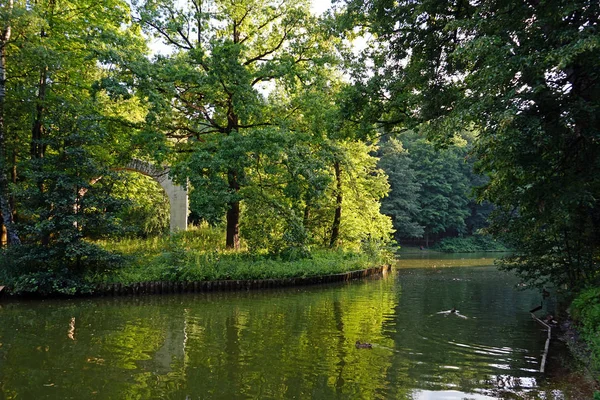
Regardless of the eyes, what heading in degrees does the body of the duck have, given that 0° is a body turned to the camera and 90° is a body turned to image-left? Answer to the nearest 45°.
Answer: approximately 90°

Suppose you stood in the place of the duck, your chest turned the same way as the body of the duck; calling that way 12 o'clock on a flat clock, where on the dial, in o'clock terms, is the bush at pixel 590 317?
The bush is roughly at 6 o'clock from the duck.

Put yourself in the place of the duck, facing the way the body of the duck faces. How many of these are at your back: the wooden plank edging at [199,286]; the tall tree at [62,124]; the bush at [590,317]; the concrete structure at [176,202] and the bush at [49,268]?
1

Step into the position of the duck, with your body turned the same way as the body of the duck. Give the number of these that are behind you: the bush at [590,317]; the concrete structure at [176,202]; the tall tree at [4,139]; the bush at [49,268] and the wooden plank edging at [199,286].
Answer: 1

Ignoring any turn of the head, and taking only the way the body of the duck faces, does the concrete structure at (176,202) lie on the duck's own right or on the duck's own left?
on the duck's own right

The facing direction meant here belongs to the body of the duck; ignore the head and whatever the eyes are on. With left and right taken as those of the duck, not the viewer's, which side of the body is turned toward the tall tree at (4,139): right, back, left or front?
front

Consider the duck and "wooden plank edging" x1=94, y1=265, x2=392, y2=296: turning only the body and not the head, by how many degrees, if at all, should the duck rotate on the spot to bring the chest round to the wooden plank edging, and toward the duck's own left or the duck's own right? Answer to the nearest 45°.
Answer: approximately 45° to the duck's own right

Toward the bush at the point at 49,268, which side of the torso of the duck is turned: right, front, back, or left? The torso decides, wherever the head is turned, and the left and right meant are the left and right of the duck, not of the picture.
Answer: front

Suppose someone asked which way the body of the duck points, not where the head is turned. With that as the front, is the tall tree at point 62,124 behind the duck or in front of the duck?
in front

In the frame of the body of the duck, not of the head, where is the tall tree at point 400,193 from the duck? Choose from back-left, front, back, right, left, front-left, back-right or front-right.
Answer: right

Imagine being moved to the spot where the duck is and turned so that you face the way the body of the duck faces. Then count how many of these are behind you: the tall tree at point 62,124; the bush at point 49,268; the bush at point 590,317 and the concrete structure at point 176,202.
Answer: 1

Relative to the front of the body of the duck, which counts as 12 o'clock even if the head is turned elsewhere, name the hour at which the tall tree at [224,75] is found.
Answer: The tall tree is roughly at 2 o'clock from the duck.
